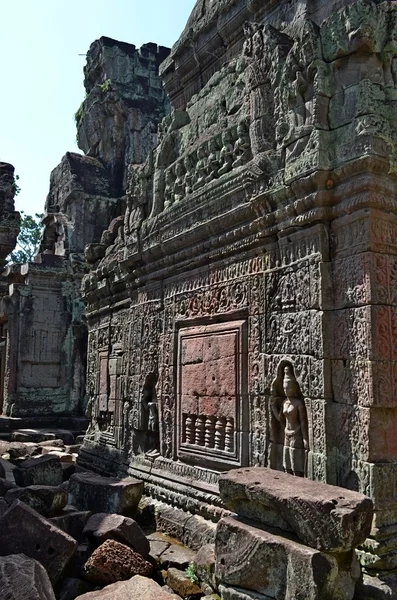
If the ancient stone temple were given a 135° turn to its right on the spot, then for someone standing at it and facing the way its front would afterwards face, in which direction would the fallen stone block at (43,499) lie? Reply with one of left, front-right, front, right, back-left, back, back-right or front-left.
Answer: left

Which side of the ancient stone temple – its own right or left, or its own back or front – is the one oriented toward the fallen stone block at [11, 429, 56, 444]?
right

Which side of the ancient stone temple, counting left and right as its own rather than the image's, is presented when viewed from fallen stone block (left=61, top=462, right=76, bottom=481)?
right

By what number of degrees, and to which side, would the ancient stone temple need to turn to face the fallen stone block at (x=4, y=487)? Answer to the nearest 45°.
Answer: approximately 45° to its right

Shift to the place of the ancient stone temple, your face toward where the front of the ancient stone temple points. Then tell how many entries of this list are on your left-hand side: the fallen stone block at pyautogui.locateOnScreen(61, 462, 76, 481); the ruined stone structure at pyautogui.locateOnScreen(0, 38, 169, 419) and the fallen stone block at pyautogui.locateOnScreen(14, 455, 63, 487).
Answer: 0

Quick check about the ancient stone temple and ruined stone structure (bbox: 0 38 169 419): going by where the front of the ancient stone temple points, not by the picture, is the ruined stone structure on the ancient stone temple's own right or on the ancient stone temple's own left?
on the ancient stone temple's own right

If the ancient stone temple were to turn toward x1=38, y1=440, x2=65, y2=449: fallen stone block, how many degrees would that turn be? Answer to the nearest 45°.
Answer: approximately 90° to its right
